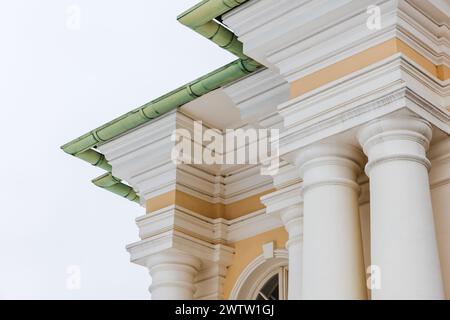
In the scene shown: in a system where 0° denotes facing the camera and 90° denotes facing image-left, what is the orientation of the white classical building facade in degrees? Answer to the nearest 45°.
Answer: approximately 45°
